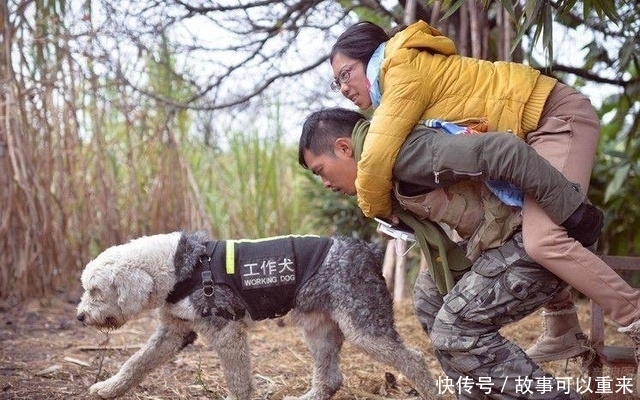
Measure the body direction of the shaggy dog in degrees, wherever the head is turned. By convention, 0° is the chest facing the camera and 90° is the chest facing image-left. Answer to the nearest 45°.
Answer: approximately 90°
